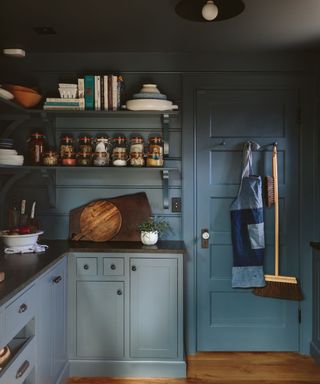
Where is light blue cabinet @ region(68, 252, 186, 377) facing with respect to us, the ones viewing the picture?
facing the viewer

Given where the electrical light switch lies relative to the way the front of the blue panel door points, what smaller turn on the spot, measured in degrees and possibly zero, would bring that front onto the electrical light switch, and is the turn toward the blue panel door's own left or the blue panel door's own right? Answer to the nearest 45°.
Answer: approximately 90° to the blue panel door's own right

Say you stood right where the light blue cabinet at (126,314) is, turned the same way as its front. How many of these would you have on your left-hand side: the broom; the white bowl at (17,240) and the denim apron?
2

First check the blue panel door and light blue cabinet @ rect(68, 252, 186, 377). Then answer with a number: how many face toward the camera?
2

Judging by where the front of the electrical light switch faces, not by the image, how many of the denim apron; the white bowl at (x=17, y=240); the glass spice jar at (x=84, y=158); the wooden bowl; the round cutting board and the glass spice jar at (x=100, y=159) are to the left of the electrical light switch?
1

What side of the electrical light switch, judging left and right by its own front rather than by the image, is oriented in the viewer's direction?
front

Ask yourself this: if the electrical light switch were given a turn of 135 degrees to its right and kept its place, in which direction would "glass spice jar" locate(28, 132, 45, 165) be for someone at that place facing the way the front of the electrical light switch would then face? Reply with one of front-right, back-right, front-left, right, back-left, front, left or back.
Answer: front-left

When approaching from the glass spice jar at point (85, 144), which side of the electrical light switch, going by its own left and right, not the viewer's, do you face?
right

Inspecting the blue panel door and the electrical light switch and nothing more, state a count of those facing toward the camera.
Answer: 2

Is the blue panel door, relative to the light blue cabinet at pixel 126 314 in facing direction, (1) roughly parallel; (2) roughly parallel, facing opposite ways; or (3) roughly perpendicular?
roughly parallel

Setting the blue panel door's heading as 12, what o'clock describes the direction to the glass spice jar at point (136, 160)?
The glass spice jar is roughly at 2 o'clock from the blue panel door.

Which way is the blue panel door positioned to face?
toward the camera
